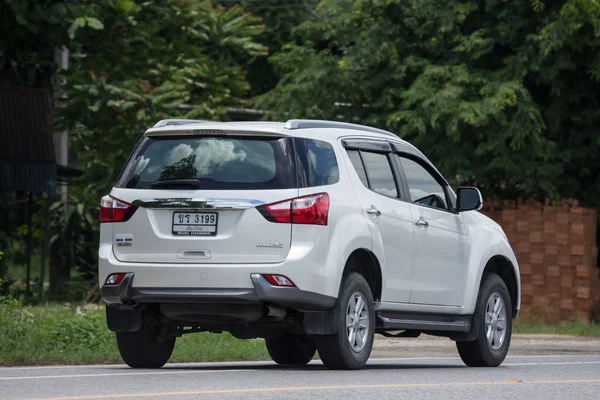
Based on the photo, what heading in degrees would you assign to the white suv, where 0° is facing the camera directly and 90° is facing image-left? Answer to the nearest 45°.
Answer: approximately 225°

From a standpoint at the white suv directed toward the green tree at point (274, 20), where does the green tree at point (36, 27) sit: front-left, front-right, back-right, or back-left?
front-left

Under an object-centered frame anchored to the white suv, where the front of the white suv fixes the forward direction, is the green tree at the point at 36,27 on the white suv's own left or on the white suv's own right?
on the white suv's own left

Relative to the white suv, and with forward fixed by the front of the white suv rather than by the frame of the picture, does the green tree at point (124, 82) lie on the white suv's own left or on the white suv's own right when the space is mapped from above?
on the white suv's own left

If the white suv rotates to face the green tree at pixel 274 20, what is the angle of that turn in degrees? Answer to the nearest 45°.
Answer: approximately 45° to its left
